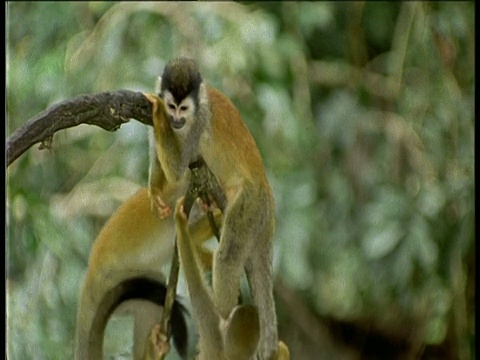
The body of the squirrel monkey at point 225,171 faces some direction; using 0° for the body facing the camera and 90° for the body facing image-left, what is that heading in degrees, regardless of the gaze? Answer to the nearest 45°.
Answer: approximately 45°
